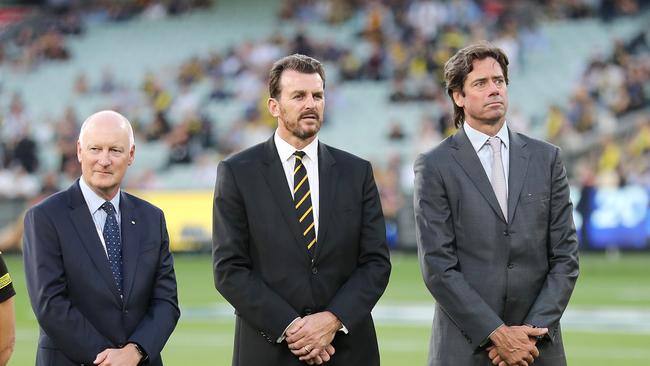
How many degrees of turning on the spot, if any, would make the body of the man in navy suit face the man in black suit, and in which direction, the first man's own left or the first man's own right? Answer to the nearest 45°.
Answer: approximately 45° to the first man's own left

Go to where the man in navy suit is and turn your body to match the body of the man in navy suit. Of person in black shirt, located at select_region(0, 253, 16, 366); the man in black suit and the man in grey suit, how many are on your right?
1

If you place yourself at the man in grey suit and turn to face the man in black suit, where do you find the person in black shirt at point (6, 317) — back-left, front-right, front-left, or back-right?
front-left

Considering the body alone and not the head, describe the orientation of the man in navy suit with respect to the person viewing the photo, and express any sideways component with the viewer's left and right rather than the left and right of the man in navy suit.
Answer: facing the viewer and to the right of the viewer

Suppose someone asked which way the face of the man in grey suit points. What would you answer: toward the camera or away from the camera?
toward the camera

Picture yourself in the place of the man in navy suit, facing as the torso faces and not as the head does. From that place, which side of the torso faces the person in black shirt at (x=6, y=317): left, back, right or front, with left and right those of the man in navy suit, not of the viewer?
right

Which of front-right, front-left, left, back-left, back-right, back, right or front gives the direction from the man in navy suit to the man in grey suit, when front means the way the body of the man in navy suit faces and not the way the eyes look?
front-left
